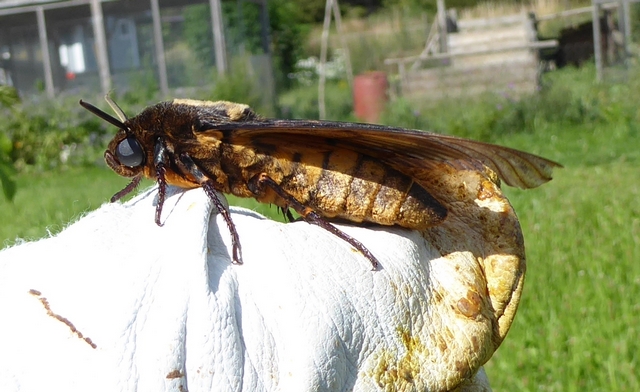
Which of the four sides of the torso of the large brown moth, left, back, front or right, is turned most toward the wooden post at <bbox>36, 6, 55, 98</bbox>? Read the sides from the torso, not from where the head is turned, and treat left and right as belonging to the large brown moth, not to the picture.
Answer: right

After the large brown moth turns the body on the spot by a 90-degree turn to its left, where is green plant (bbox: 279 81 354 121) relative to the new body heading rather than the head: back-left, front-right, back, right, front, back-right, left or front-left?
back

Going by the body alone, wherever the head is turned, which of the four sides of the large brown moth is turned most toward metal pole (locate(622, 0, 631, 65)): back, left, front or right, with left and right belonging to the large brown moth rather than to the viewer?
right

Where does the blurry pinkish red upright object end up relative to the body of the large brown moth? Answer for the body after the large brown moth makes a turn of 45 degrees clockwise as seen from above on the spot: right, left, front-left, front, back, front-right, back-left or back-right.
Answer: front-right

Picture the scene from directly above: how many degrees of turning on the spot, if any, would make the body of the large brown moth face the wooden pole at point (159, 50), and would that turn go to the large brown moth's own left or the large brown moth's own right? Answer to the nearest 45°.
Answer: approximately 90° to the large brown moth's own right

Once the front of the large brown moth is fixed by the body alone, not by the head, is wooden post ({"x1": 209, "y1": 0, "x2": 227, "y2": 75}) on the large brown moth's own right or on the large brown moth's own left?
on the large brown moth's own right

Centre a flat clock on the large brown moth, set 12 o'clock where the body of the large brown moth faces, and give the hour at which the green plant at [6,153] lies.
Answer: The green plant is roughly at 1 o'clock from the large brown moth.

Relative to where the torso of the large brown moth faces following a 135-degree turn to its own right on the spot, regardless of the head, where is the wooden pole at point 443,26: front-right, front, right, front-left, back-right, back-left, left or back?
front-left

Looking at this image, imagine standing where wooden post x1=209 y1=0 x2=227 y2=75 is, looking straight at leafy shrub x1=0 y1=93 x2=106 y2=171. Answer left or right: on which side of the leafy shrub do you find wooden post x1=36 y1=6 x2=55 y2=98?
right

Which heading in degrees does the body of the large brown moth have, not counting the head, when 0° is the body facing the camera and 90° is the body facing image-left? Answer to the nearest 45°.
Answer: approximately 90°
